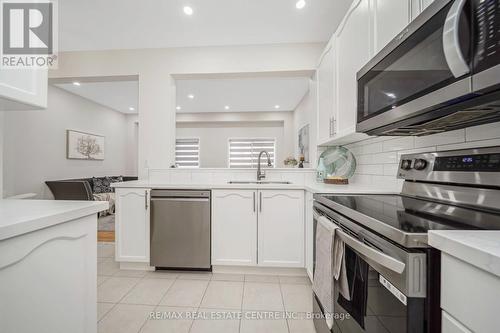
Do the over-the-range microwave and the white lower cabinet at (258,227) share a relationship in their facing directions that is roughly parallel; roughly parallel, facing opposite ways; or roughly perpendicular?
roughly perpendicular

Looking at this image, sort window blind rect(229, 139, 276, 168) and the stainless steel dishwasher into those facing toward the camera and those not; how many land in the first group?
2

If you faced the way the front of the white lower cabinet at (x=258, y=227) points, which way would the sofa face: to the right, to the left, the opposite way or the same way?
to the left

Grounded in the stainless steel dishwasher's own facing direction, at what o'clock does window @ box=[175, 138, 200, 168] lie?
The window is roughly at 6 o'clock from the stainless steel dishwasher.

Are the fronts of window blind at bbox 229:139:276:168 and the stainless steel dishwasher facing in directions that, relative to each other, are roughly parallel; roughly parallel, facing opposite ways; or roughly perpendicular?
roughly parallel

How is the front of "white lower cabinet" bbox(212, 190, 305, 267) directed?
toward the camera

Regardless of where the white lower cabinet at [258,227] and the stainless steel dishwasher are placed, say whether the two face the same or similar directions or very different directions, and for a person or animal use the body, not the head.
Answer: same or similar directions

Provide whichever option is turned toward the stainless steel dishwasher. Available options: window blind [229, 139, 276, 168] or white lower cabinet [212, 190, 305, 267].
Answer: the window blind

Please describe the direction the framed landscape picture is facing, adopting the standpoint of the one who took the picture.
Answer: facing the viewer and to the right of the viewer

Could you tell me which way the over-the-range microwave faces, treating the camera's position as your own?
facing the viewer and to the left of the viewer

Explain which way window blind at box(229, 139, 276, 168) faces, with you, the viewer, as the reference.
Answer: facing the viewer

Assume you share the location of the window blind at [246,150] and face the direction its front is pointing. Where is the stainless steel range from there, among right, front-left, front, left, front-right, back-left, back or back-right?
front

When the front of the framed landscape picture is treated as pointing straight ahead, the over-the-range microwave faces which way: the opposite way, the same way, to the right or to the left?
the opposite way

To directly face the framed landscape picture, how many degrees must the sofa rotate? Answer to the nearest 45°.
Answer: approximately 135° to its left

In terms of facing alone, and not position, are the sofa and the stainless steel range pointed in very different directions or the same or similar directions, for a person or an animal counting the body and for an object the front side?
very different directions
